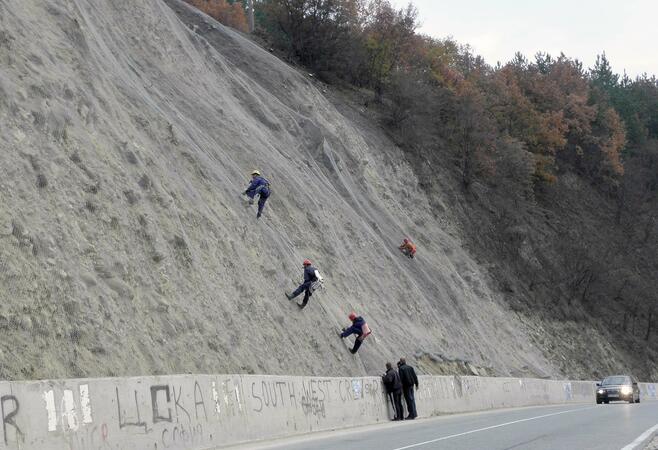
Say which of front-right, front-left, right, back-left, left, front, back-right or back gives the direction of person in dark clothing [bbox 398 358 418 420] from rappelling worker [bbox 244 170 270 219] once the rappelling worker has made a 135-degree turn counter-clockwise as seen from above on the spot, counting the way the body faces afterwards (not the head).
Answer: front-left

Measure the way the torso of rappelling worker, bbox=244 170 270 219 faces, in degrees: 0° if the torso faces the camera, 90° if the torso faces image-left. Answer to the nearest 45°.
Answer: approximately 135°

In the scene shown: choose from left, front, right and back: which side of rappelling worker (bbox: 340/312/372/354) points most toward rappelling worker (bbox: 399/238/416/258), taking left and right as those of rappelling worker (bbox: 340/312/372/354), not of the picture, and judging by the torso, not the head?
right

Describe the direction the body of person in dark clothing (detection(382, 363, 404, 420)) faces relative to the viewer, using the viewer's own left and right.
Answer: facing away from the viewer and to the left of the viewer

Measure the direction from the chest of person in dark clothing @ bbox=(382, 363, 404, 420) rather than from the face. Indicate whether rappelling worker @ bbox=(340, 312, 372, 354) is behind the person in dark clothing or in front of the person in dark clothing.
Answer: in front

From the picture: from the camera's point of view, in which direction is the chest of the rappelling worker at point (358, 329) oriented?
to the viewer's left

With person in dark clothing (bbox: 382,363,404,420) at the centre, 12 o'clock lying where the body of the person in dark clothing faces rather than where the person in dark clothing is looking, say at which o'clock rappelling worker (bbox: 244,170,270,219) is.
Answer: The rappelling worker is roughly at 12 o'clock from the person in dark clothing.

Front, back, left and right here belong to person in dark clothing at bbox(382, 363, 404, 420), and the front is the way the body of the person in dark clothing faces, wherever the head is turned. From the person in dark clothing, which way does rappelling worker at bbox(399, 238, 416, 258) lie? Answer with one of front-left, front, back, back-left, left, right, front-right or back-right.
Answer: front-right

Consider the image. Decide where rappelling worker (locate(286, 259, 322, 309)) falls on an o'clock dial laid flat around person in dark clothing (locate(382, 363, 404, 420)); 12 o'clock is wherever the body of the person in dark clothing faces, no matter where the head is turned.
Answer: The rappelling worker is roughly at 12 o'clock from the person in dark clothing.
